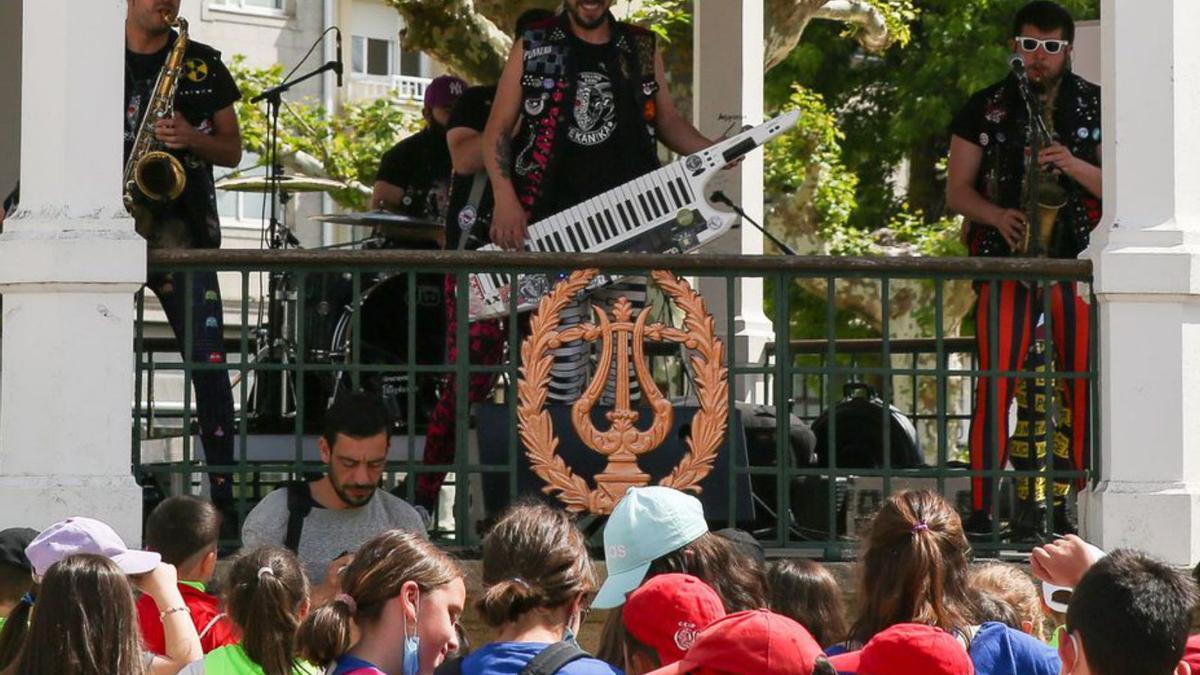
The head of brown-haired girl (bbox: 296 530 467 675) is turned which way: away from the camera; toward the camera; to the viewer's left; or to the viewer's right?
to the viewer's right

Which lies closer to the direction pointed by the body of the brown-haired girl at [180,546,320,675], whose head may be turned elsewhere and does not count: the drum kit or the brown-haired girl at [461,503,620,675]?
the drum kit

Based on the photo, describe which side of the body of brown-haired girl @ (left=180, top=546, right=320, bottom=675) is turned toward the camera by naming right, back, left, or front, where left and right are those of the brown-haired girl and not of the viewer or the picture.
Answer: back

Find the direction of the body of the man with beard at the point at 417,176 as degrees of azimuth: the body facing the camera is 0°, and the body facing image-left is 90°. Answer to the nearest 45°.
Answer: approximately 315°

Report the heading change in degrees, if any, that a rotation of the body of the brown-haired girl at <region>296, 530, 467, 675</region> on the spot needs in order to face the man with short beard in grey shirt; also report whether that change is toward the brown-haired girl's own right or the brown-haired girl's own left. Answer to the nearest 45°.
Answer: approximately 90° to the brown-haired girl's own left

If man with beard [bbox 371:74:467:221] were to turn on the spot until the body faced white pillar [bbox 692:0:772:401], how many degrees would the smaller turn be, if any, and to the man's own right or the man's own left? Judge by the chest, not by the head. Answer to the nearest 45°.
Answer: approximately 45° to the man's own left

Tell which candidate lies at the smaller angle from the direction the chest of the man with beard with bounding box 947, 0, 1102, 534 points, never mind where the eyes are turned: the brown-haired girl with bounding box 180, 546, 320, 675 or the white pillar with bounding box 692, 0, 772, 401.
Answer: the brown-haired girl

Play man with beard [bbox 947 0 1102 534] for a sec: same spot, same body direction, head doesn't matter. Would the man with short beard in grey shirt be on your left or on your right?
on your right

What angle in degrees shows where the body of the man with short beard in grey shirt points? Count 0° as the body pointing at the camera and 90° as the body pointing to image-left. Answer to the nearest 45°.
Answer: approximately 315°

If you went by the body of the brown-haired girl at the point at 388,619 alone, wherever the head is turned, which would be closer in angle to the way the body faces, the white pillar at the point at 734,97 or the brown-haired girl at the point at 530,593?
the brown-haired girl
